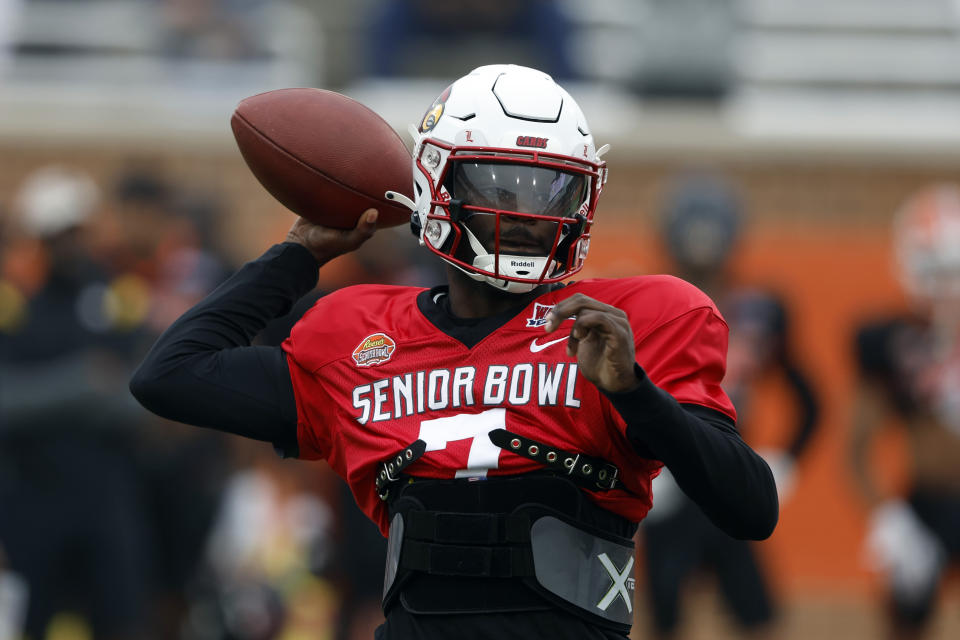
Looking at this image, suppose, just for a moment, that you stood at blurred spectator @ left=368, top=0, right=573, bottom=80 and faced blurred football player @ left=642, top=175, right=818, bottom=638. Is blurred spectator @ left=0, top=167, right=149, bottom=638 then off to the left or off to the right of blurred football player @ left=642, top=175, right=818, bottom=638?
right

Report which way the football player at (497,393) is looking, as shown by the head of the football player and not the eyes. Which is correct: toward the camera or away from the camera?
toward the camera

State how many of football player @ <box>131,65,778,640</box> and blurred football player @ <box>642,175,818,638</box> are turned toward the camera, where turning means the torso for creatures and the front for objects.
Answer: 2

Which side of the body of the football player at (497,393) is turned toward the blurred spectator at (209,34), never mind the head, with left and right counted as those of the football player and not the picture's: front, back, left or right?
back

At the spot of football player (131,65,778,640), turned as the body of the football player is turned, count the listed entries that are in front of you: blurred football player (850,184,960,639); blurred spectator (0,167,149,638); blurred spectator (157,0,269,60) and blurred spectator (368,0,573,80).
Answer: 0

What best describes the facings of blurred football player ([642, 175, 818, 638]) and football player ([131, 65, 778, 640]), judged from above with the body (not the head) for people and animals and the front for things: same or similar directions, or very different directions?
same or similar directions

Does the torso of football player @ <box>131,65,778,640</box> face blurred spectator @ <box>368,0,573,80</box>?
no

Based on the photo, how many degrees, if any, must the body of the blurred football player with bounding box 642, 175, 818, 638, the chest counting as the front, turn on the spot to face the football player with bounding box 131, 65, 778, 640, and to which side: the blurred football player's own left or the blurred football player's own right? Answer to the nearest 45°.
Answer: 0° — they already face them

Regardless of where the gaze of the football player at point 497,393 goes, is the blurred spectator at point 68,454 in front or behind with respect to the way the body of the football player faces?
behind
